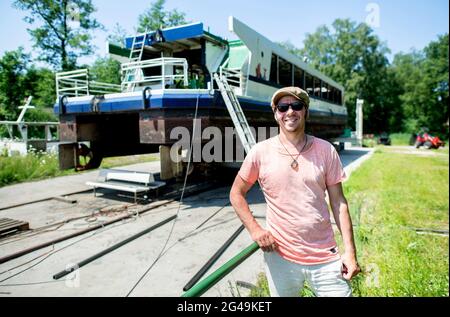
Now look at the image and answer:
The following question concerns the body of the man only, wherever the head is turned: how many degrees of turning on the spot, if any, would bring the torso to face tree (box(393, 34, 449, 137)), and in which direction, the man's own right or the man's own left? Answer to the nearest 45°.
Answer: approximately 180°

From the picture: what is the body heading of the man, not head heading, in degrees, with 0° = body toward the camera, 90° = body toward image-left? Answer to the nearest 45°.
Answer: approximately 0°

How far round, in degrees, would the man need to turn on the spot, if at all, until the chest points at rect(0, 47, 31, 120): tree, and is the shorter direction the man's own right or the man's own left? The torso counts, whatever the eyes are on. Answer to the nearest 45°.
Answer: approximately 90° to the man's own right

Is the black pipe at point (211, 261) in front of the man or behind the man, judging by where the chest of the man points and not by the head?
behind

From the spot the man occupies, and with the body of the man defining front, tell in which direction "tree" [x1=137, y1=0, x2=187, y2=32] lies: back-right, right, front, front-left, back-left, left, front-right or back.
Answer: back-right

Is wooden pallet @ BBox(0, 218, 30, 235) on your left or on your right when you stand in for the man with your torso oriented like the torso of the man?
on your right

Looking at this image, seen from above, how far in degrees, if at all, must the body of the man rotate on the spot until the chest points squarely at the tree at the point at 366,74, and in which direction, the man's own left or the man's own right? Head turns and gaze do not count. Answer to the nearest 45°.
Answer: approximately 180°

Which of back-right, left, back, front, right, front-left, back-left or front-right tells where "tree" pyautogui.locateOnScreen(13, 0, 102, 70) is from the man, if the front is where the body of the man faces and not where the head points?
right

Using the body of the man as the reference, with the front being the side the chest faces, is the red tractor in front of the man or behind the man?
behind

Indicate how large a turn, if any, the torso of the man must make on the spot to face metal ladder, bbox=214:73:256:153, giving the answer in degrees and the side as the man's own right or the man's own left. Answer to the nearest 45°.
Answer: approximately 180°

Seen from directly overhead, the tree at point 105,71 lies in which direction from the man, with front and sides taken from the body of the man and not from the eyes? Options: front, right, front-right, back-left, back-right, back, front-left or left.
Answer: back-right
